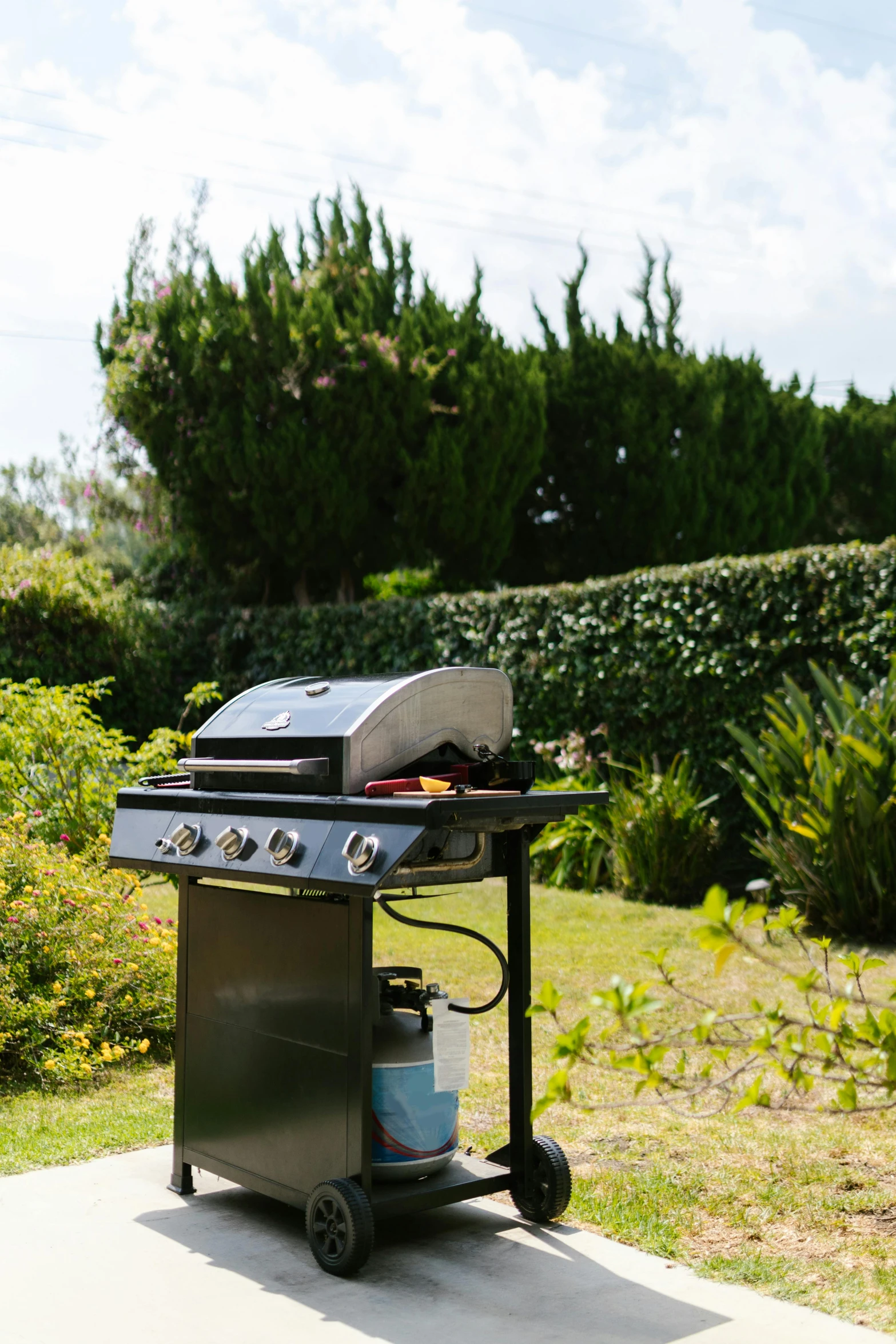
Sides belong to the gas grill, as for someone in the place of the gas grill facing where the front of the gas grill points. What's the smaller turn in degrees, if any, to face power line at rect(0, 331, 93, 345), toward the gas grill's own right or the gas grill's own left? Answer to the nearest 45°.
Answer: approximately 135° to the gas grill's own right

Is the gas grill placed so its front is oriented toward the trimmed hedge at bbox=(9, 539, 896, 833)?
no

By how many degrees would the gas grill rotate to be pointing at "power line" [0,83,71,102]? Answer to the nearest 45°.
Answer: approximately 135° to its right

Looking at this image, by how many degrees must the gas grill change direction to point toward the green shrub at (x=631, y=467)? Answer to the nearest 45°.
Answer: approximately 135° to its right

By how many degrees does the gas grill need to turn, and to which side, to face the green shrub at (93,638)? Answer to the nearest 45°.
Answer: approximately 135° to its right

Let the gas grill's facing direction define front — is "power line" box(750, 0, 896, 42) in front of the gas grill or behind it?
behind

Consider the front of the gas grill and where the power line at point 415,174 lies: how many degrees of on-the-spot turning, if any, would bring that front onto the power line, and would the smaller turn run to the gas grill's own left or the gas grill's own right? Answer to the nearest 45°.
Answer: approximately 135° to the gas grill's own right

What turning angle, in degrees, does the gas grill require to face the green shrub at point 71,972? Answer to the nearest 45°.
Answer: approximately 90° to its right

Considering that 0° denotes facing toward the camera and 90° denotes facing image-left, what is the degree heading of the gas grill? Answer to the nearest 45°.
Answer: approximately 45°

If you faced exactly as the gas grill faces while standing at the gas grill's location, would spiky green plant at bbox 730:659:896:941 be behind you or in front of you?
behind

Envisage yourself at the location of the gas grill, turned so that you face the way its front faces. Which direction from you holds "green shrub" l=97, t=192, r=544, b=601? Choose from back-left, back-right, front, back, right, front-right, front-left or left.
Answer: back-right

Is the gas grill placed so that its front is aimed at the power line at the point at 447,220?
no
